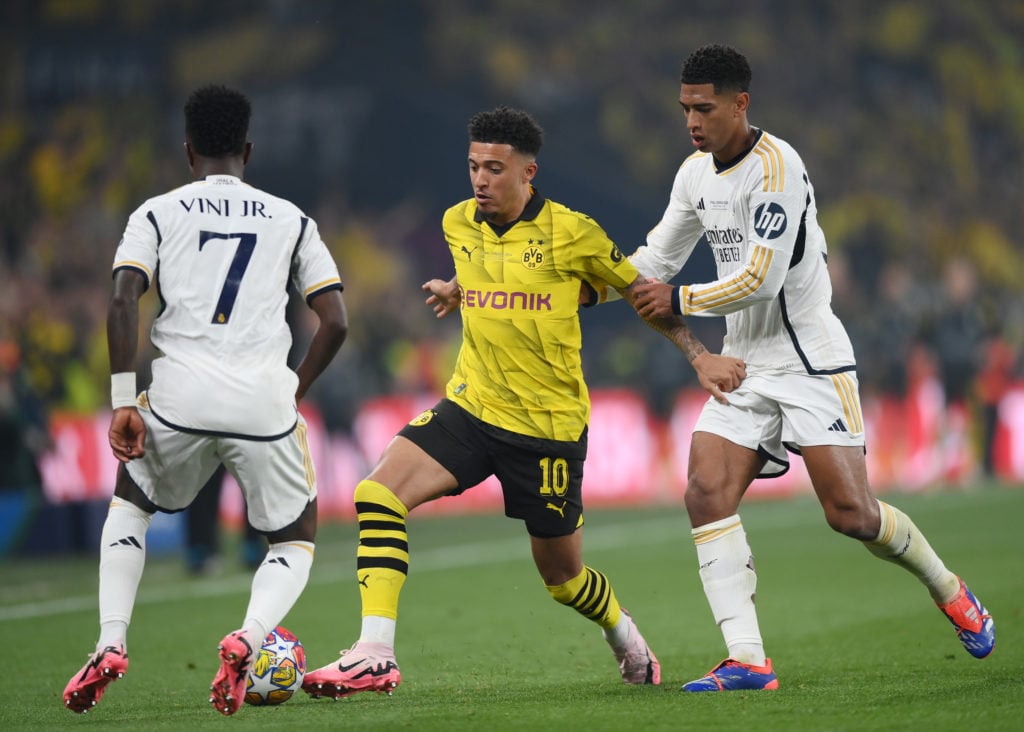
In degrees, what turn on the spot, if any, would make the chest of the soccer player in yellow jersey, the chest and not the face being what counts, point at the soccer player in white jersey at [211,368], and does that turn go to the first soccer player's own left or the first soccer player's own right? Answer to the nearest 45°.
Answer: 0° — they already face them

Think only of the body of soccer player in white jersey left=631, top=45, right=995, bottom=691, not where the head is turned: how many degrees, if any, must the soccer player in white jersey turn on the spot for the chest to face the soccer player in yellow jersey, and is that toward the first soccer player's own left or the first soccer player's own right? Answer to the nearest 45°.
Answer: approximately 45° to the first soccer player's own right

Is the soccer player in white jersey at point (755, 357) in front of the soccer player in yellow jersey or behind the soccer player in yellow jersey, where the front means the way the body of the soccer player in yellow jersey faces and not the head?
behind

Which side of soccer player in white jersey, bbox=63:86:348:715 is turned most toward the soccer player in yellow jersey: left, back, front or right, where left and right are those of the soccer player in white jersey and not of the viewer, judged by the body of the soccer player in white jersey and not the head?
right

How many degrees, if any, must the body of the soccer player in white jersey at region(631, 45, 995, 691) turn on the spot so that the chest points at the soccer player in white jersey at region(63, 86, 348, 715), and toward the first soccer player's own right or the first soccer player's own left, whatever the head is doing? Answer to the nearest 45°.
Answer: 0° — they already face them

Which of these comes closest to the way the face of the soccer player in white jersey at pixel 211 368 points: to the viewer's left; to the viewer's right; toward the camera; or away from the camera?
away from the camera

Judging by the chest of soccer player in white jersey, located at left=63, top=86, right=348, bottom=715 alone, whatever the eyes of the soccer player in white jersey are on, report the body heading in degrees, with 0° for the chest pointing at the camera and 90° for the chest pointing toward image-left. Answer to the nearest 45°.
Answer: approximately 180°

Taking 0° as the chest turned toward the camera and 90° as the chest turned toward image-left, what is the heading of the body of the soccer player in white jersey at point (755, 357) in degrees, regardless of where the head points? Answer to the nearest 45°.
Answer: approximately 45°
